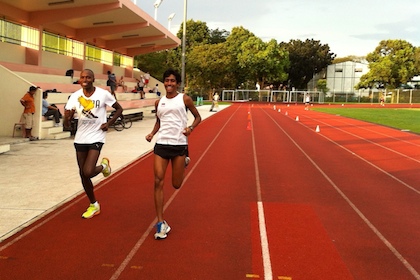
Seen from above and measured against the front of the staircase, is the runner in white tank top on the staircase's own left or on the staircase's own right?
on the staircase's own right

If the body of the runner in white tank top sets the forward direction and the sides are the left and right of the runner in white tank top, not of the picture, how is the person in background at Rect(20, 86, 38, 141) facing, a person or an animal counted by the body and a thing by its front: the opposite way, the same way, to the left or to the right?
to the left

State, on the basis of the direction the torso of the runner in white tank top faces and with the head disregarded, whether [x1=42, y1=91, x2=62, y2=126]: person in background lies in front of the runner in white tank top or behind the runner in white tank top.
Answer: behind

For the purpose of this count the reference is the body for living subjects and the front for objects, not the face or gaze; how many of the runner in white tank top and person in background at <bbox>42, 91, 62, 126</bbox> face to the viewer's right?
1

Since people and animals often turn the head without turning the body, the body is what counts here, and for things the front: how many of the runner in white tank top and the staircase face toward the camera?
1

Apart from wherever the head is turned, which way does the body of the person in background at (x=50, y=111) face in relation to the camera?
to the viewer's right

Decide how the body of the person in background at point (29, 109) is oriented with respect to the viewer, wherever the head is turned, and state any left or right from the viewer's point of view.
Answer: facing to the right of the viewer

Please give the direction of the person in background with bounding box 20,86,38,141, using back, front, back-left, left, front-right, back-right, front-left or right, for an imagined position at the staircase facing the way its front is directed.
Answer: back-right

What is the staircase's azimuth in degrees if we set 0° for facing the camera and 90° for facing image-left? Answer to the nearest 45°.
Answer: approximately 270°
